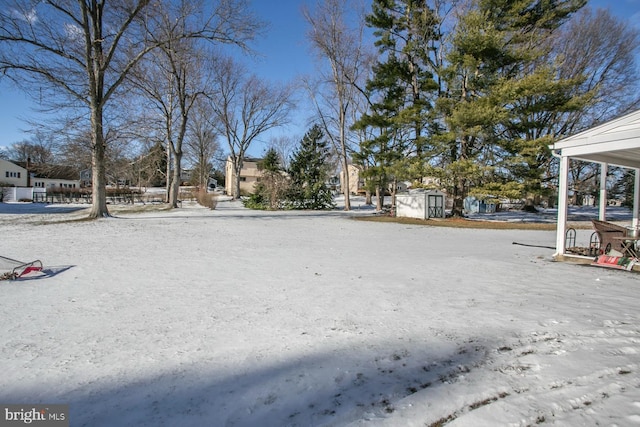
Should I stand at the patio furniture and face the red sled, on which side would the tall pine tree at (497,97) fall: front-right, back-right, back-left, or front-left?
back-right

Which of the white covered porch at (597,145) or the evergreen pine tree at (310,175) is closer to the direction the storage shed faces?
the white covered porch

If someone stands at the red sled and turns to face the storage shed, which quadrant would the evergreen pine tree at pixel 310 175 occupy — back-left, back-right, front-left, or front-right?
front-left

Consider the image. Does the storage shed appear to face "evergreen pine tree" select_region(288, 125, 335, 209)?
no

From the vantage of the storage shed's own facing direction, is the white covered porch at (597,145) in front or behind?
in front

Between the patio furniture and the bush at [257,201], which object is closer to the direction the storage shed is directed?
the patio furniture

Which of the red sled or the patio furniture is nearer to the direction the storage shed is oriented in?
the patio furniture

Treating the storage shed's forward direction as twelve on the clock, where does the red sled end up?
The red sled is roughly at 2 o'clock from the storage shed.

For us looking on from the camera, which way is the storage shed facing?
facing the viewer and to the right of the viewer

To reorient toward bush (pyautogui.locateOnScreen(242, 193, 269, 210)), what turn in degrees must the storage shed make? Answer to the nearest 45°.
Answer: approximately 135° to its right

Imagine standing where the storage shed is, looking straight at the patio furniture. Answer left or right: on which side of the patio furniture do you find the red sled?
right
